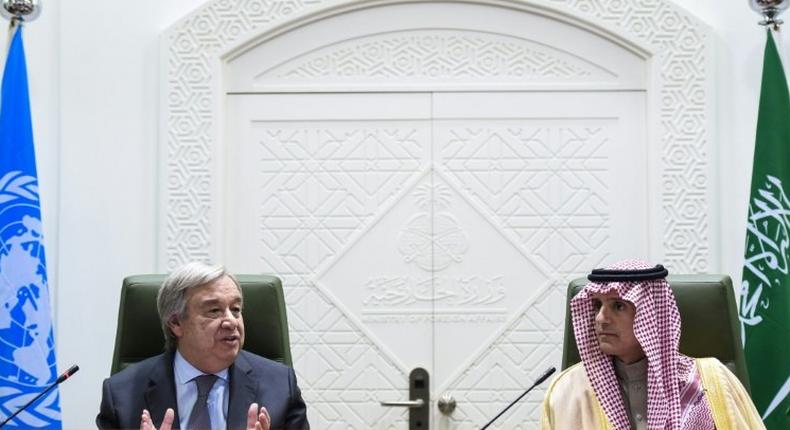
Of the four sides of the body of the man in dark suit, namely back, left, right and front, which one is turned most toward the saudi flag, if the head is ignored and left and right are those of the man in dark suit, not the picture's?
left

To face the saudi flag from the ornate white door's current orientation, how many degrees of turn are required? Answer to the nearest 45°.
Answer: approximately 90° to its left

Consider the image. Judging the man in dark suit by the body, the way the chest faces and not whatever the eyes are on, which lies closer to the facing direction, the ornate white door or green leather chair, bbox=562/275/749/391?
the green leather chair

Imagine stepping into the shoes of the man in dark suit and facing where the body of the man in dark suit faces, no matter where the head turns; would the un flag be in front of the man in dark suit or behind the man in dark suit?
behind

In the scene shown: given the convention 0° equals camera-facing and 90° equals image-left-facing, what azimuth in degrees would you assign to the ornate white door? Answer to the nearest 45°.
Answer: approximately 0°

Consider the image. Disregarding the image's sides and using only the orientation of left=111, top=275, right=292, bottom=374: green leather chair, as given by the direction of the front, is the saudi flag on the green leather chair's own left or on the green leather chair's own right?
on the green leather chair's own left

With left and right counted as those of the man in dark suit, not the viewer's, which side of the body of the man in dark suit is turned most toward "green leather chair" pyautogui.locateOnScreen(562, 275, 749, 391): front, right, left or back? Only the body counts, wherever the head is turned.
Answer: left

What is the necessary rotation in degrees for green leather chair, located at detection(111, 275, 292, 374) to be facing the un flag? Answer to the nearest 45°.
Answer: approximately 135° to its right
